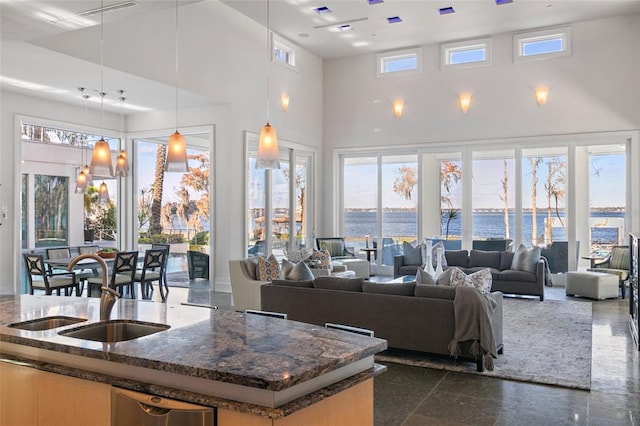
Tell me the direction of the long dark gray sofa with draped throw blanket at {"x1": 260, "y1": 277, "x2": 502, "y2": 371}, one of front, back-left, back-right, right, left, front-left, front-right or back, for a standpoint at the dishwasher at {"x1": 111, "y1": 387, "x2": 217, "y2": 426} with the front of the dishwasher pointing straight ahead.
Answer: back

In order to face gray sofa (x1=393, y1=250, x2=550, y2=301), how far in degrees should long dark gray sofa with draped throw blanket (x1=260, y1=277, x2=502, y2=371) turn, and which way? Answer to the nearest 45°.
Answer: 0° — it already faces it

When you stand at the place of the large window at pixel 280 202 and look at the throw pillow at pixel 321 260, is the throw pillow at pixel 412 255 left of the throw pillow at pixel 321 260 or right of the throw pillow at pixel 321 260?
left

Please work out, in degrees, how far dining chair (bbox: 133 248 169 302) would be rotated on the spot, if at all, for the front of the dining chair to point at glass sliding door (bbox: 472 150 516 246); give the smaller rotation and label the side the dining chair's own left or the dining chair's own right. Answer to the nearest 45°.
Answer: approximately 135° to the dining chair's own right

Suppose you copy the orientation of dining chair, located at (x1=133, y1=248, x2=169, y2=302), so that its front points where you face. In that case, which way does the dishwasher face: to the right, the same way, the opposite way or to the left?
to the left

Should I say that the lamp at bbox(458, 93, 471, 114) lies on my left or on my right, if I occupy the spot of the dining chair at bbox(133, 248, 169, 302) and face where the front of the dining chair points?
on my right

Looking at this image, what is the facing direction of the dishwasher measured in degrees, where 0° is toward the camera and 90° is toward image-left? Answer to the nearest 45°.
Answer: approximately 45°

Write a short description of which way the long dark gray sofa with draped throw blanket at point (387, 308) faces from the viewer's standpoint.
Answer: facing away from the viewer and to the right of the viewer

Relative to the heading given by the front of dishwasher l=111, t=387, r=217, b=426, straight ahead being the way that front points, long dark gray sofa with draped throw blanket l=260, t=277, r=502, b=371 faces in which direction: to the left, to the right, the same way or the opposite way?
the opposite way

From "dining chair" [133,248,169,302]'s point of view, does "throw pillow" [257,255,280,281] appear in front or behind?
behind

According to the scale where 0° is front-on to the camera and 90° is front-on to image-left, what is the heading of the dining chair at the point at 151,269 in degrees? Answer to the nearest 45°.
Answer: approximately 135°

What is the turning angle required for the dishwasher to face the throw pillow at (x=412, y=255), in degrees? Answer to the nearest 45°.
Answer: approximately 180°

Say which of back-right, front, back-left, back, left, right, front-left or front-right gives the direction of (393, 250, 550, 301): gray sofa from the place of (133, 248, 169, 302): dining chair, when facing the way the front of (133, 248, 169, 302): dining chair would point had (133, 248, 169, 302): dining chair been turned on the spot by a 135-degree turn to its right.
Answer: front

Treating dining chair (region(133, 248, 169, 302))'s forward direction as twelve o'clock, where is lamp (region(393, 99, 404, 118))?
The lamp is roughly at 4 o'clock from the dining chair.
